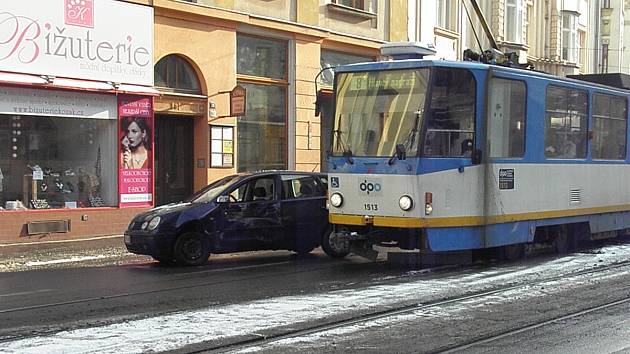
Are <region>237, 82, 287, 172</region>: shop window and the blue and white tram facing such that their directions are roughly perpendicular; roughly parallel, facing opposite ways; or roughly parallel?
roughly perpendicular

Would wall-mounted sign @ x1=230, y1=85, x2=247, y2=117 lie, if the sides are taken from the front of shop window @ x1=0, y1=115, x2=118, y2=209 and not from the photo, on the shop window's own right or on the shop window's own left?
on the shop window's own left

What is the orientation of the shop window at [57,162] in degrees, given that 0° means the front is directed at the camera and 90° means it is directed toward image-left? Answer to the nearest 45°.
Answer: approximately 0°

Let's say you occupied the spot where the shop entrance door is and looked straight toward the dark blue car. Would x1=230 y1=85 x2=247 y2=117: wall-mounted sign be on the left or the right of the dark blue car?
left

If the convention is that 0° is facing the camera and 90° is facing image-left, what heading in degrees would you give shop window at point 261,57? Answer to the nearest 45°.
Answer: approximately 315°

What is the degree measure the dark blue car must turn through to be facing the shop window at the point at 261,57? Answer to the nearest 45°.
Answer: approximately 135° to its right

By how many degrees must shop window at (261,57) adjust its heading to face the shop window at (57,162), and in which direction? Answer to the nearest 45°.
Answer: approximately 90° to its right

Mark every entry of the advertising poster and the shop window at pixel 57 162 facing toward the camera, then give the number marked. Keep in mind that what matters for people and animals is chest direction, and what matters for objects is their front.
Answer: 2

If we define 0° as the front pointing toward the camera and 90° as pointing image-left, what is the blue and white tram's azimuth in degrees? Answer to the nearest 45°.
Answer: approximately 45°
